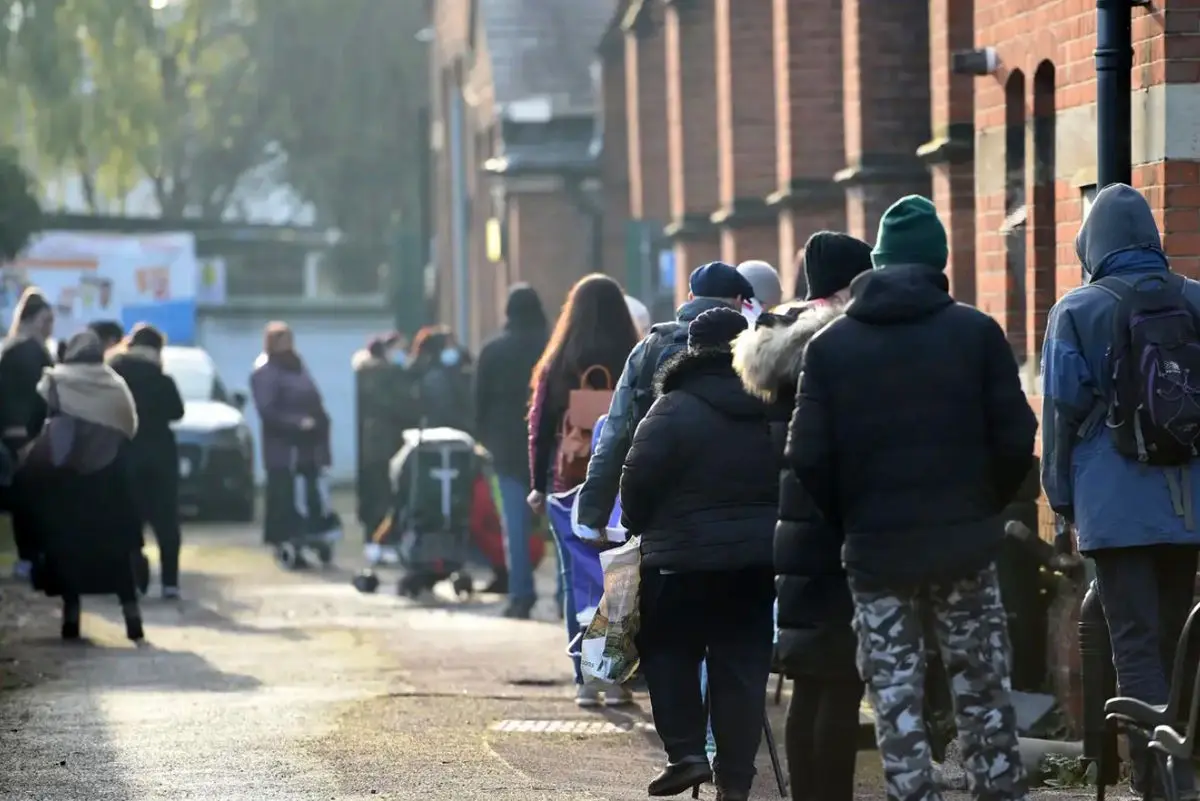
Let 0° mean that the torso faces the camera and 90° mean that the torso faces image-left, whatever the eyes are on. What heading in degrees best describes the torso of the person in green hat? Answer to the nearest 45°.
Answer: approximately 180°

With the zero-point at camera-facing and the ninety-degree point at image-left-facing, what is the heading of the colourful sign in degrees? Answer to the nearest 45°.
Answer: approximately 0°

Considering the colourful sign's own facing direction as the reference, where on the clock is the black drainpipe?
The black drainpipe is roughly at 12 o'clock from the colourful sign.

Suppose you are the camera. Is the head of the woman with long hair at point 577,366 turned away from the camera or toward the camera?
away from the camera

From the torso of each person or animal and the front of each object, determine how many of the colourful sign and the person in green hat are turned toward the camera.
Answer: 1

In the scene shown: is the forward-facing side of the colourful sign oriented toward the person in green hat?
yes

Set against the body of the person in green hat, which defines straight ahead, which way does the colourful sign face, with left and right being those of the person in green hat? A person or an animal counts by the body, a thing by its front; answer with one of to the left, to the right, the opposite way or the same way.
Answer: the opposite way

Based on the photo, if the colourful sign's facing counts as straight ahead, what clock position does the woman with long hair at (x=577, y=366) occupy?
The woman with long hair is roughly at 12 o'clock from the colourful sign.
